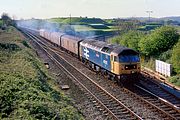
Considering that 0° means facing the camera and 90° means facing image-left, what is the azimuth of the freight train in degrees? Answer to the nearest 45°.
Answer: approximately 315°

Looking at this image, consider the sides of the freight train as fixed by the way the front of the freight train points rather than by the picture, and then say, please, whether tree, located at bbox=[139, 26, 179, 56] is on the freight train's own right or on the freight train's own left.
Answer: on the freight train's own left
